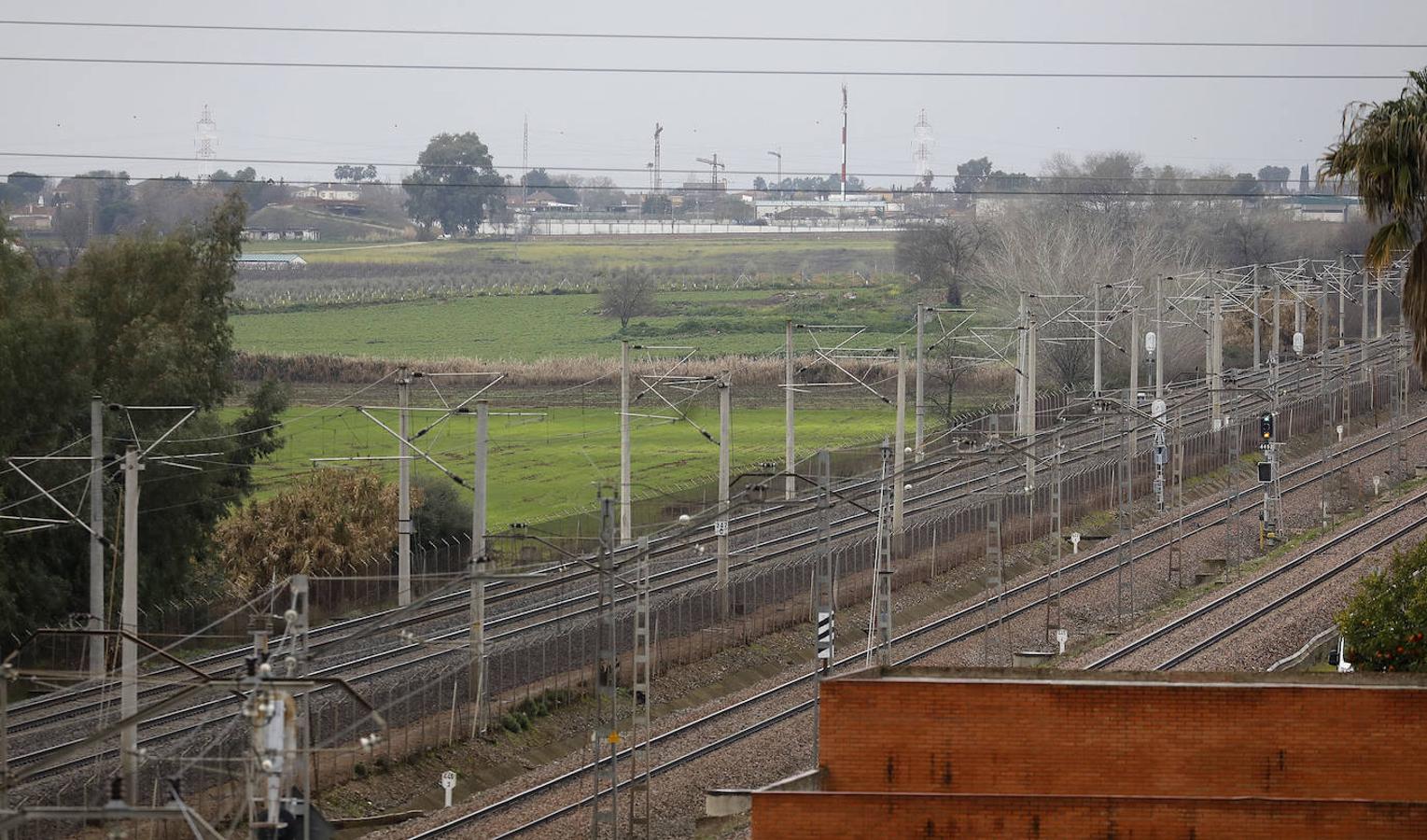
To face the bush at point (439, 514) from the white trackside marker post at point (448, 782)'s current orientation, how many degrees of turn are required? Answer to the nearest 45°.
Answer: approximately 180°

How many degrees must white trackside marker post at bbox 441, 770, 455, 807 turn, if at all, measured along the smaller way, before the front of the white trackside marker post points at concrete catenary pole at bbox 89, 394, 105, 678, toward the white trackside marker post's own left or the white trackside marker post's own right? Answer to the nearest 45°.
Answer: approximately 90° to the white trackside marker post's own right

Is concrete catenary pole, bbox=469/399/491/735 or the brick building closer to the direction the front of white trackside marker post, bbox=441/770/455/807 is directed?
the brick building

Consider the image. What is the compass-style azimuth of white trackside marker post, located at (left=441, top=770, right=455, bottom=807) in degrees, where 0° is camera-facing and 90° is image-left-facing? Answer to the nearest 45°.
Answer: approximately 0°

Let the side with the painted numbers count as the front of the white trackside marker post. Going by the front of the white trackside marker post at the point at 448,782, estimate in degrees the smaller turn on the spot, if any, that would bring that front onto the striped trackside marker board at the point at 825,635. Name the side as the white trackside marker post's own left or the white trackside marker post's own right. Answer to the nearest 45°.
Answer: approximately 90° to the white trackside marker post's own left

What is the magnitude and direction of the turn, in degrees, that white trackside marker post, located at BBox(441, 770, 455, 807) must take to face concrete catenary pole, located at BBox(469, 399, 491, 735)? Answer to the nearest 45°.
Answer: approximately 180°
